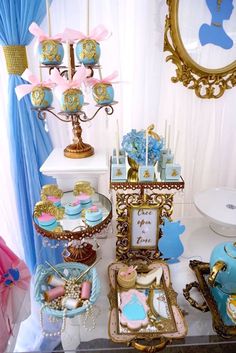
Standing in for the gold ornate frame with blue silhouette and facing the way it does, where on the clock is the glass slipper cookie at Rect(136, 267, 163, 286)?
The glass slipper cookie is roughly at 12 o'clock from the gold ornate frame with blue silhouette.

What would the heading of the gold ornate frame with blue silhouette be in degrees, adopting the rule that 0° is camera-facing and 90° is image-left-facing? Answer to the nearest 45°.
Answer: approximately 0°

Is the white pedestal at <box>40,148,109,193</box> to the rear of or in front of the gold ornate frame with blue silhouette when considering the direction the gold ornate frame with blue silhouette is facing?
in front

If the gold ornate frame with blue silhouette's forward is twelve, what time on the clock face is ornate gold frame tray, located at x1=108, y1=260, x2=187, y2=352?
The ornate gold frame tray is roughly at 12 o'clock from the gold ornate frame with blue silhouette.

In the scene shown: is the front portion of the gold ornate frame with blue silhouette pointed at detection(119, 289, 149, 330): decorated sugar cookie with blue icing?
yes

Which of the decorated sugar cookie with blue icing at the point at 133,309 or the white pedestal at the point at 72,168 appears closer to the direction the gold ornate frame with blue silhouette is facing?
the decorated sugar cookie with blue icing

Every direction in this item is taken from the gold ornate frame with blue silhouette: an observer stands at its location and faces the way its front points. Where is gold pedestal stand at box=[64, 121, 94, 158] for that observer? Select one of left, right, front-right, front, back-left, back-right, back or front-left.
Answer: front-right

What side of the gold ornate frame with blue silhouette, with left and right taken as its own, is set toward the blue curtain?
right

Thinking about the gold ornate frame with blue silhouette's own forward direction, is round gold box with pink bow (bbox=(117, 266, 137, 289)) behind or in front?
in front
